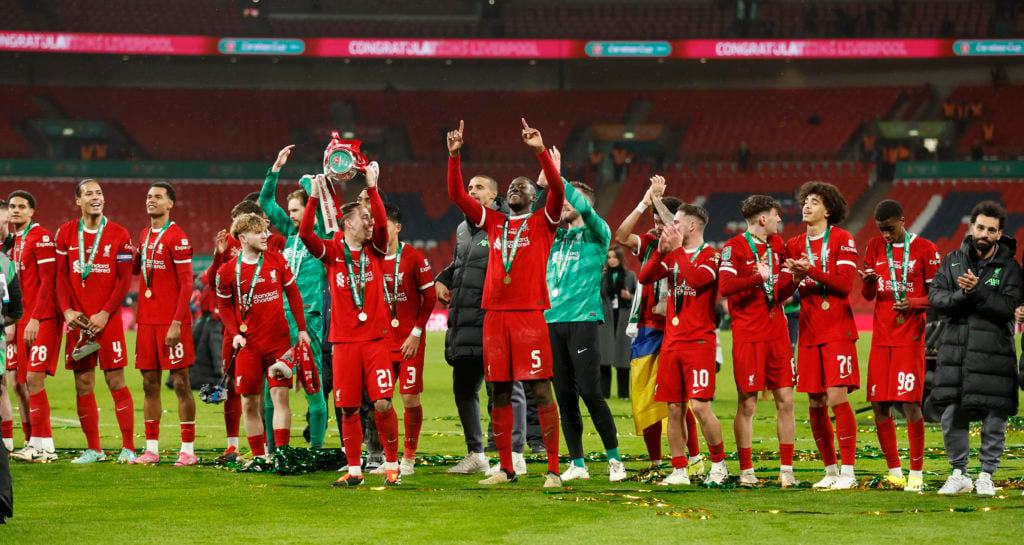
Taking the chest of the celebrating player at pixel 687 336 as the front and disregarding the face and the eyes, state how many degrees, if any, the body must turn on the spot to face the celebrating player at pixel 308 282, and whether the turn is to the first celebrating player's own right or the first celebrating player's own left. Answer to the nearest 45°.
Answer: approximately 90° to the first celebrating player's own right

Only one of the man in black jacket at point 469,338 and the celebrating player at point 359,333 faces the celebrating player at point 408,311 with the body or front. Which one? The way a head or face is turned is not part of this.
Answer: the man in black jacket

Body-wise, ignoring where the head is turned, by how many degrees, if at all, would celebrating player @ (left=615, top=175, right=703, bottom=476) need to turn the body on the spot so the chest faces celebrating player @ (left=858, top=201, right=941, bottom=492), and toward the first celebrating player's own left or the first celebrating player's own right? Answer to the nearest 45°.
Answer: approximately 90° to the first celebrating player's own left

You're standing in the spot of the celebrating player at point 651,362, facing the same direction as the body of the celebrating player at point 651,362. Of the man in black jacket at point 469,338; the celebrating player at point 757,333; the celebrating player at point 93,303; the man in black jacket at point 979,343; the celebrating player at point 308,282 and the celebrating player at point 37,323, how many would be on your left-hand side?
2

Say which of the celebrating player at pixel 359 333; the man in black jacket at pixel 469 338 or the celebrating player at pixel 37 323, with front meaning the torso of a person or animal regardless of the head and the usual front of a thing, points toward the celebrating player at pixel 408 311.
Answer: the man in black jacket

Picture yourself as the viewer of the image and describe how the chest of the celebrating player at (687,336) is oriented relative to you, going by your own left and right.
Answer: facing the viewer and to the left of the viewer

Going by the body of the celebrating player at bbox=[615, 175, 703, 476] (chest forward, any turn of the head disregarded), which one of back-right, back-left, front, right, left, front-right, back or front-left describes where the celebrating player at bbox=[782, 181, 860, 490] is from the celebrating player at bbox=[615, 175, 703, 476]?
left

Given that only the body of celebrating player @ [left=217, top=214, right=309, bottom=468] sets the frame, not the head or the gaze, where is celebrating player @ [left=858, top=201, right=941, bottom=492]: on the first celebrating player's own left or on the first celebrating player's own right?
on the first celebrating player's own left

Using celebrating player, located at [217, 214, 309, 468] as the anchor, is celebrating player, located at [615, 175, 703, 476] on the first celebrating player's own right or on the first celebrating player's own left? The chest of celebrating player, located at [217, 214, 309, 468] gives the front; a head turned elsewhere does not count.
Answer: on the first celebrating player's own left

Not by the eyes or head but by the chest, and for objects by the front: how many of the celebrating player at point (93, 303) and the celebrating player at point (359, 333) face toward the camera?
2

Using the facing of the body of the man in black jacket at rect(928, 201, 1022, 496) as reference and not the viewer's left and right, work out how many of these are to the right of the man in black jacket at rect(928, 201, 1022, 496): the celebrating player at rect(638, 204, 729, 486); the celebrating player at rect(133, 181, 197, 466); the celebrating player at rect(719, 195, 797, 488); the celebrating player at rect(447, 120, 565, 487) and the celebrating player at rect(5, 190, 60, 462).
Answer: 5

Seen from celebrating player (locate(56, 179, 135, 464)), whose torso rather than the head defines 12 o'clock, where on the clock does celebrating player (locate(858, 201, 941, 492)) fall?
celebrating player (locate(858, 201, 941, 492)) is roughly at 10 o'clock from celebrating player (locate(56, 179, 135, 464)).

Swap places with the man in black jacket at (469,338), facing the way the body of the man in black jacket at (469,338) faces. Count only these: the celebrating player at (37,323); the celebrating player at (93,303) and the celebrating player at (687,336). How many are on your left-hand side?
1
